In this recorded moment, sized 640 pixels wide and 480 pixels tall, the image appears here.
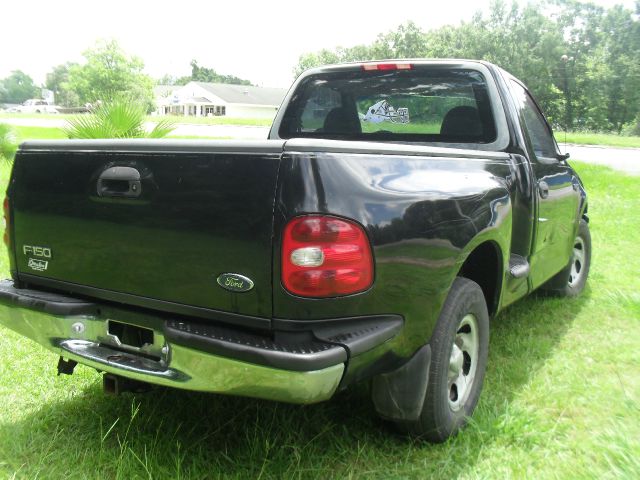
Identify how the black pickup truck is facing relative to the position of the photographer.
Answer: facing away from the viewer and to the right of the viewer

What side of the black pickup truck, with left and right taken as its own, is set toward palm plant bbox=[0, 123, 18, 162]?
left
